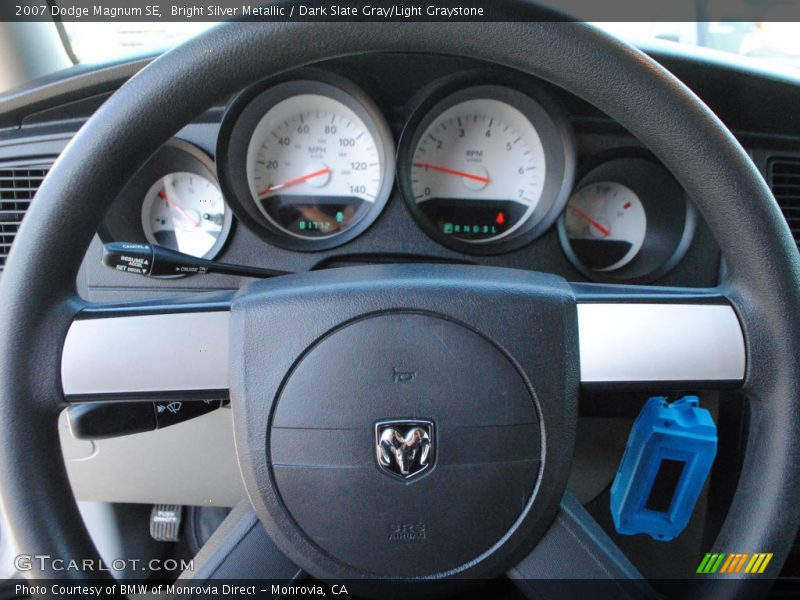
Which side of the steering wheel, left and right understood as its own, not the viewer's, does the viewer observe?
front

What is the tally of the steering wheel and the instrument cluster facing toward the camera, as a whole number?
2

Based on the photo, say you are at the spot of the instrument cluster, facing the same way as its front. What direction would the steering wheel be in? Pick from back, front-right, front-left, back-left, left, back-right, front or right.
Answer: front

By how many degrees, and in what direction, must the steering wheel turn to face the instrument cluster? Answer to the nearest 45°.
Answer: approximately 180°

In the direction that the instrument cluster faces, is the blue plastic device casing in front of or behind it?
in front
